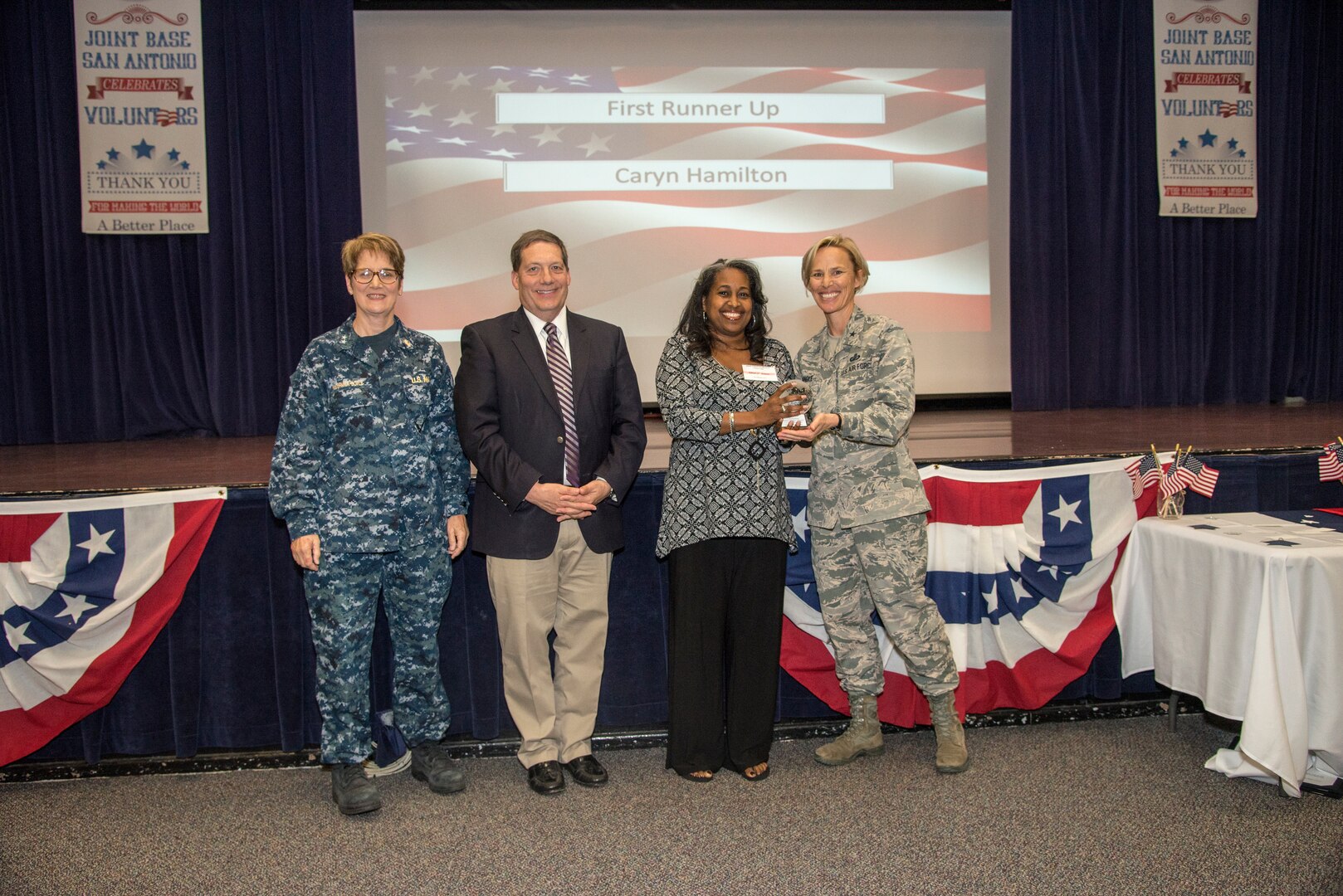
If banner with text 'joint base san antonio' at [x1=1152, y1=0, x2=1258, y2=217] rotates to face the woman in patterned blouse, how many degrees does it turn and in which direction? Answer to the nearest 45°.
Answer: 0° — it already faces them

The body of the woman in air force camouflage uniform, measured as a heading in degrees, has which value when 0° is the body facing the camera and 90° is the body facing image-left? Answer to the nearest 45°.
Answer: approximately 45°

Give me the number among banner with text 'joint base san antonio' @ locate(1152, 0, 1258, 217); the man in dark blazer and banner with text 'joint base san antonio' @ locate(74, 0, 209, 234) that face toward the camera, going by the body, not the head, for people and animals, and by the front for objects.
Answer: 3

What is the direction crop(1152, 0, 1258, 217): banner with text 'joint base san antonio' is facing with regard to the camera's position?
facing the viewer

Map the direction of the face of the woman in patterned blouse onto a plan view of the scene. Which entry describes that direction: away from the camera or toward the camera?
toward the camera

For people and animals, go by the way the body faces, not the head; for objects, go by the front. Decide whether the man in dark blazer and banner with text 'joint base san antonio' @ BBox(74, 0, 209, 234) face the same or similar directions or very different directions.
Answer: same or similar directions

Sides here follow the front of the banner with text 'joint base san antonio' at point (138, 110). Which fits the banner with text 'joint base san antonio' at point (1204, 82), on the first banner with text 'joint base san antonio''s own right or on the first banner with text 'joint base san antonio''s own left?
on the first banner with text 'joint base san antonio''s own left

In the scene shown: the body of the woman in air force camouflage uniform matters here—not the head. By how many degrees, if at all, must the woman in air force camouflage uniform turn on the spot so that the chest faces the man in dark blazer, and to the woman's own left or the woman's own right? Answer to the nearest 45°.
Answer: approximately 45° to the woman's own right

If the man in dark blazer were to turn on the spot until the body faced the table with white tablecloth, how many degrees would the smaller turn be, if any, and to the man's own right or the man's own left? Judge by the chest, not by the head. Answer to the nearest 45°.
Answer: approximately 90° to the man's own left

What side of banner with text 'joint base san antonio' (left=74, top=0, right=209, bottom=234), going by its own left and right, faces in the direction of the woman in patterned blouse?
front

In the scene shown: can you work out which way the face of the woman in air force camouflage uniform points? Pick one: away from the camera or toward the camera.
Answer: toward the camera

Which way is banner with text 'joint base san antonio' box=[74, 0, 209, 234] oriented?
toward the camera

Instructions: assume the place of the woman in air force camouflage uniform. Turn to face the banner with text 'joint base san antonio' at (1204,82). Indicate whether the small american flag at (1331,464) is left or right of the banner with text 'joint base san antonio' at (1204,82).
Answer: right

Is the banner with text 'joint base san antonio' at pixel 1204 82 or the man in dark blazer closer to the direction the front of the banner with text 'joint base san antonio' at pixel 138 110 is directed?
the man in dark blazer

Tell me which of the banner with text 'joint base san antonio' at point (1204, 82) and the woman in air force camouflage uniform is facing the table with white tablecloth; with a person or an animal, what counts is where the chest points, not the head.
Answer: the banner with text 'joint base san antonio'

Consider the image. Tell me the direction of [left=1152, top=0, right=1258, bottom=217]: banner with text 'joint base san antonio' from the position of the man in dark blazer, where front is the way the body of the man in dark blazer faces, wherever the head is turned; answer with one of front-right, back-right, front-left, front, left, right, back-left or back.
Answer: back-left

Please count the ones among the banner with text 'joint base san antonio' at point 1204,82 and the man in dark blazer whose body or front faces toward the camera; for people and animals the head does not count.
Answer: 2
